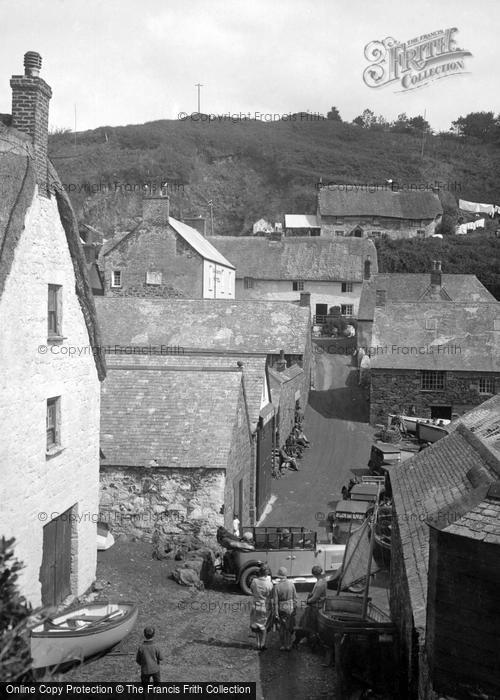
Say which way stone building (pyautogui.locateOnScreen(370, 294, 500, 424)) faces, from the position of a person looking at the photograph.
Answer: facing the viewer

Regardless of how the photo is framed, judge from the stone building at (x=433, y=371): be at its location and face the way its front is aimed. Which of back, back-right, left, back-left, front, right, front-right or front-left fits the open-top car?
front

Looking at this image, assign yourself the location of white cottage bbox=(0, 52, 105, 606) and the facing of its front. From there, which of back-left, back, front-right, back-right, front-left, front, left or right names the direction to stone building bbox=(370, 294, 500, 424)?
left

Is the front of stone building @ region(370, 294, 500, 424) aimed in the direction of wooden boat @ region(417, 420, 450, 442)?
yes

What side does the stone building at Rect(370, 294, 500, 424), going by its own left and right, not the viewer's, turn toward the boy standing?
front

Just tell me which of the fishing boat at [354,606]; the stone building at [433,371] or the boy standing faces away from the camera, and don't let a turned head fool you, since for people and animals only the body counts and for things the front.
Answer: the boy standing

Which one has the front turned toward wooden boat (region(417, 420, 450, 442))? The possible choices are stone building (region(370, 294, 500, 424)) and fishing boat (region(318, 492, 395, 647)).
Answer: the stone building

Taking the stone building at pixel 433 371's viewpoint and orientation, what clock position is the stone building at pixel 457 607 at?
the stone building at pixel 457 607 is roughly at 12 o'clock from the stone building at pixel 433 371.

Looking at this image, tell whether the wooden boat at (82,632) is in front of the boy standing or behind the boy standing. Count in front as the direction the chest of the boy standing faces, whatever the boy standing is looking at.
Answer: in front

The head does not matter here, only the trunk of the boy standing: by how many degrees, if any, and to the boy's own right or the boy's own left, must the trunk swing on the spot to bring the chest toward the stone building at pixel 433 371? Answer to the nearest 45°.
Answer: approximately 45° to the boy's own right

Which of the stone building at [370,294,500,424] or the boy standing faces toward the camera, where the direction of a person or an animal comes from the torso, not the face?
the stone building

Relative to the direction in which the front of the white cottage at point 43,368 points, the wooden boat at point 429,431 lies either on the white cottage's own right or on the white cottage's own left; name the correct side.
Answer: on the white cottage's own left

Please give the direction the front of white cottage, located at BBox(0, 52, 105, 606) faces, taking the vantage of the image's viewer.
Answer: facing the viewer and to the right of the viewer

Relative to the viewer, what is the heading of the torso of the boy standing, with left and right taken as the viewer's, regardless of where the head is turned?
facing away from the viewer
